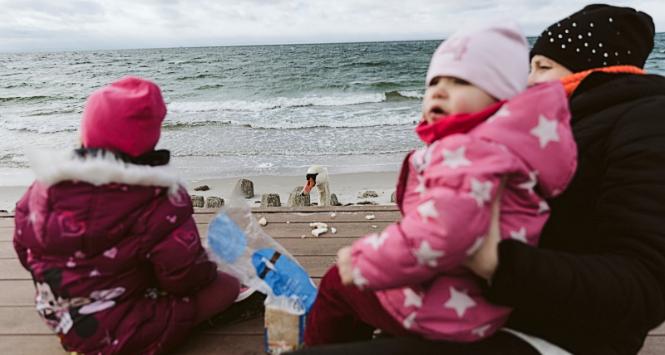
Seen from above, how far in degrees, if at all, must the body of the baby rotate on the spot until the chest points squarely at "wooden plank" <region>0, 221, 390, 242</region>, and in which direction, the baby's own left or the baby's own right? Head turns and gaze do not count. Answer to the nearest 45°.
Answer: approximately 45° to the baby's own right

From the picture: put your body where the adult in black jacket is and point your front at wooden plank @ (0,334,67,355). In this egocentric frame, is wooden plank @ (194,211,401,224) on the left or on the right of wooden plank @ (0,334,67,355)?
right

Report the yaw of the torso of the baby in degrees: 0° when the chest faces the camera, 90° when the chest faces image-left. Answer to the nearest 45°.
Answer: approximately 90°

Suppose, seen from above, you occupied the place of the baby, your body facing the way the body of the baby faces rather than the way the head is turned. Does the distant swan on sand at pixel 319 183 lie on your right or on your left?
on your right

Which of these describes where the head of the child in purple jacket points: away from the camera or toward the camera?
away from the camera

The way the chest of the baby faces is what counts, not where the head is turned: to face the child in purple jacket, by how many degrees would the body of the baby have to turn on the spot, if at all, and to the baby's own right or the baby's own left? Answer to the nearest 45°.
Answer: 0° — they already face them
